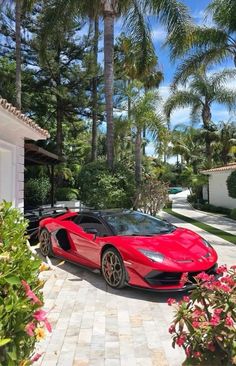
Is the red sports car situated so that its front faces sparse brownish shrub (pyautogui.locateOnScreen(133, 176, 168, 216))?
no

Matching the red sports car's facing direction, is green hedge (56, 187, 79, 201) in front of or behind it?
behind

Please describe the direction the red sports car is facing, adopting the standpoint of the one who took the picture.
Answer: facing the viewer and to the right of the viewer

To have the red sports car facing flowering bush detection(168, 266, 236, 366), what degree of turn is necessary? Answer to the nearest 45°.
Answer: approximately 45° to its right

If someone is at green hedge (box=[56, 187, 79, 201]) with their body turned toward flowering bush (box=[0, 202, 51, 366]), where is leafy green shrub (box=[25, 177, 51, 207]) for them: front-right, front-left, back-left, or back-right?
front-right

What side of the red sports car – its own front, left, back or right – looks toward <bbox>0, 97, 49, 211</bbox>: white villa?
back

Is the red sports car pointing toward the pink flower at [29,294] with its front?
no

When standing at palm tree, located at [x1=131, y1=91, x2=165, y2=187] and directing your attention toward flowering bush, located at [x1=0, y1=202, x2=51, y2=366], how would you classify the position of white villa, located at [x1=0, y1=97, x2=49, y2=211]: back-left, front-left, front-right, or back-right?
front-right

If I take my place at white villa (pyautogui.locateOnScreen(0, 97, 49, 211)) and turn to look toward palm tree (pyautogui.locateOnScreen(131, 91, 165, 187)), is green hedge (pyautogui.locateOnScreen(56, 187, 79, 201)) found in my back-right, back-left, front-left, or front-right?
front-left

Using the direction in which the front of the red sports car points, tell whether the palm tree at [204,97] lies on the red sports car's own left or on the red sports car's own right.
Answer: on the red sports car's own left

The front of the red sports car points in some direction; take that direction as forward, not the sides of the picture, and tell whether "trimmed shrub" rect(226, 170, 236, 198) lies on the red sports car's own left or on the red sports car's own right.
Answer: on the red sports car's own left

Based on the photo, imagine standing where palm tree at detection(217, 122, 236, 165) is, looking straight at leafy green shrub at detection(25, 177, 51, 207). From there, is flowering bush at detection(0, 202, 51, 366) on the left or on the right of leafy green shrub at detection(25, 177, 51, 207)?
left

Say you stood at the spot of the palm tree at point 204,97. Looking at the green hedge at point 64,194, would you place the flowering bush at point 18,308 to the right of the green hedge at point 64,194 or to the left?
left
